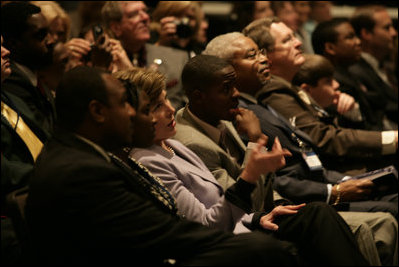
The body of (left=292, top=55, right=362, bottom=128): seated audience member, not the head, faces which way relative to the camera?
to the viewer's right

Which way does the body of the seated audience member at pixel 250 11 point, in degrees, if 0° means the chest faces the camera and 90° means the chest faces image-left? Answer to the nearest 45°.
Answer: approximately 270°

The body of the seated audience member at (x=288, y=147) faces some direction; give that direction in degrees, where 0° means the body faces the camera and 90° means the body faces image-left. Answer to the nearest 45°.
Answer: approximately 270°

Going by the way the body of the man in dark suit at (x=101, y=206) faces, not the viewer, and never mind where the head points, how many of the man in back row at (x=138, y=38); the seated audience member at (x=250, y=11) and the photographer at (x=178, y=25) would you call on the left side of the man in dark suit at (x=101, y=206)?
3

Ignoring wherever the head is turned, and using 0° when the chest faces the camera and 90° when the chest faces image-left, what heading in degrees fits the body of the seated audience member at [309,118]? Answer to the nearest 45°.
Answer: approximately 270°

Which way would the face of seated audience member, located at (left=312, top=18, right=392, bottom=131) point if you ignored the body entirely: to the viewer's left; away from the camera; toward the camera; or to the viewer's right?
to the viewer's right

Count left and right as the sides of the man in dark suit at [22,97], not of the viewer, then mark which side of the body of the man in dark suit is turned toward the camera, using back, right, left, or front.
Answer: right

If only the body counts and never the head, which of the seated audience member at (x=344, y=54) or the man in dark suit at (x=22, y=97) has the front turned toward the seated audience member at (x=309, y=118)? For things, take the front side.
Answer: the man in dark suit

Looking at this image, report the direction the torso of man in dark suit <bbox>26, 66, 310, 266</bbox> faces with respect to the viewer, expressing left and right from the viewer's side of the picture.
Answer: facing to the right of the viewer

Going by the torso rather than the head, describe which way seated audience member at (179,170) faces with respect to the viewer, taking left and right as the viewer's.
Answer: facing to the right of the viewer
